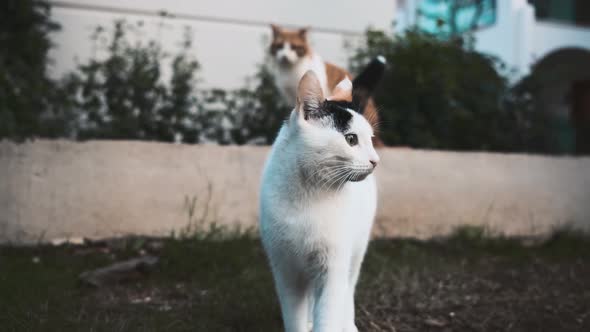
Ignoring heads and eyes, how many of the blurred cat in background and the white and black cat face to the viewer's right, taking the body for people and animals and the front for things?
0

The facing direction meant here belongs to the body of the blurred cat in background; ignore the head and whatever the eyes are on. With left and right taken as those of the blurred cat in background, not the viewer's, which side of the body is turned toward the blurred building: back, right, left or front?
back

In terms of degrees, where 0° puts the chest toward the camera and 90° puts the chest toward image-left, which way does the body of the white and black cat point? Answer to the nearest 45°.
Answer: approximately 0°

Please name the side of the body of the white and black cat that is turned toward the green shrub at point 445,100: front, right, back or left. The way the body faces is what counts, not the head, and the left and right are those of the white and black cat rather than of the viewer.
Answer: back

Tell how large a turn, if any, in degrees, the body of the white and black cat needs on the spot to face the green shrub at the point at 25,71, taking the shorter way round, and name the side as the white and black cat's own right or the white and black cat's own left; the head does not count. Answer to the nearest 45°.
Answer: approximately 135° to the white and black cat's own right

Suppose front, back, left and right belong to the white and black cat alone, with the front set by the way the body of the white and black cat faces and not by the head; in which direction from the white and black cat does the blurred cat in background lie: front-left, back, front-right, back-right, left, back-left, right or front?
back

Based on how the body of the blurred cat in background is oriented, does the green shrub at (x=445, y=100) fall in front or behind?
behind

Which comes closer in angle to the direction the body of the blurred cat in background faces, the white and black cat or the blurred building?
the white and black cat

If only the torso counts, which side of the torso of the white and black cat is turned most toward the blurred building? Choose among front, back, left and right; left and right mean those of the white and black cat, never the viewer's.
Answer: back

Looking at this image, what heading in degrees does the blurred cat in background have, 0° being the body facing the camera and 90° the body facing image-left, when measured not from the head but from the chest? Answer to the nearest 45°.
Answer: approximately 45°
